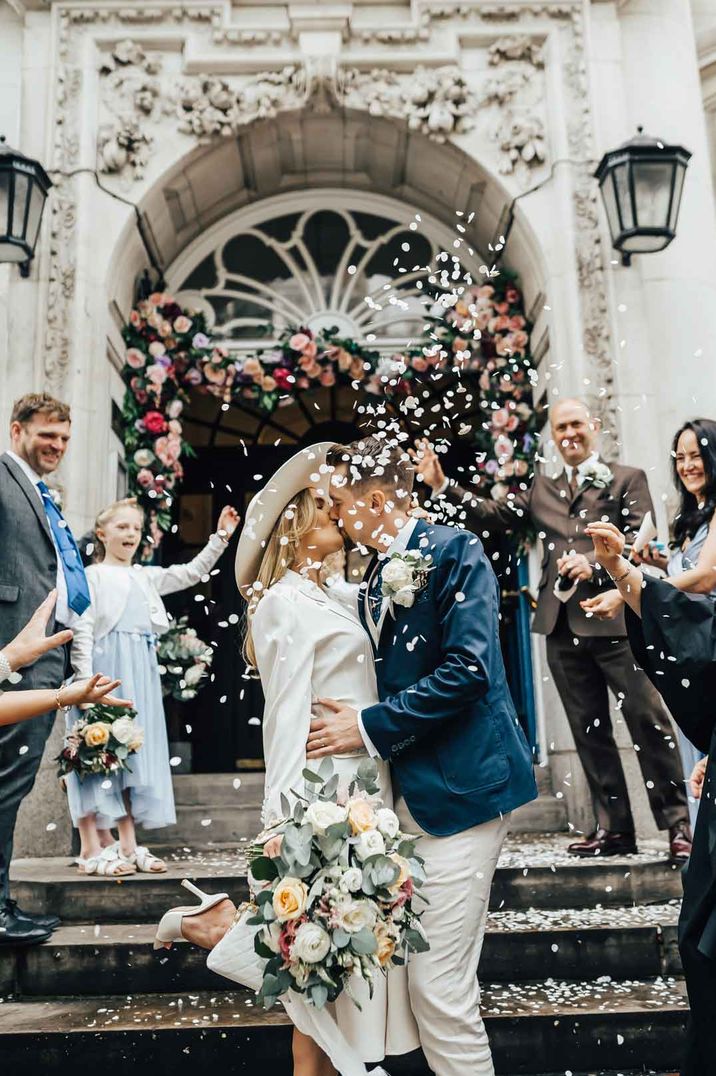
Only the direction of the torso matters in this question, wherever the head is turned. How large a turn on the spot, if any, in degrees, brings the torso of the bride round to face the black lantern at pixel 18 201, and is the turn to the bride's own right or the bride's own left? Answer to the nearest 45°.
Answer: approximately 135° to the bride's own left

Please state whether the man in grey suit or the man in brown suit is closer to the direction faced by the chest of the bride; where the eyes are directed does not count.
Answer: the man in brown suit

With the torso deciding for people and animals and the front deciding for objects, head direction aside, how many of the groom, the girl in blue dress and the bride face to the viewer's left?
1

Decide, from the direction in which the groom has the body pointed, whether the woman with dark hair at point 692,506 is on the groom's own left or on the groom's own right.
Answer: on the groom's own right

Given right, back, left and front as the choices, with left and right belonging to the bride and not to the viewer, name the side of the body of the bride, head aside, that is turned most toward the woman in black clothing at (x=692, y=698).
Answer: front

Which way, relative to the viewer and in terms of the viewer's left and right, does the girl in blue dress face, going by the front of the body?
facing the viewer and to the right of the viewer

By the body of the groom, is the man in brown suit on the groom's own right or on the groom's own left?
on the groom's own right

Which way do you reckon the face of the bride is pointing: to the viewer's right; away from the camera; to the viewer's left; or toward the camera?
to the viewer's right

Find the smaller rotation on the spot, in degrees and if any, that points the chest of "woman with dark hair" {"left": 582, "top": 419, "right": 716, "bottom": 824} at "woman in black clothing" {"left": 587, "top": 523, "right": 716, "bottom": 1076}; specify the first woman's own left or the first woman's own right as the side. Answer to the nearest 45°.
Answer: approximately 45° to the first woman's own left

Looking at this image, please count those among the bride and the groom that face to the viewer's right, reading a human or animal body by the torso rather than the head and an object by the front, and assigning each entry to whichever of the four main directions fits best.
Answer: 1

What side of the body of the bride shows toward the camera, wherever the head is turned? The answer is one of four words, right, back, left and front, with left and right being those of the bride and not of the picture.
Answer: right

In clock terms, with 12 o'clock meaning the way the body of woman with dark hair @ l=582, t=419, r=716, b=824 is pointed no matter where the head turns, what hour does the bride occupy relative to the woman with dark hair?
The bride is roughly at 12 o'clock from the woman with dark hair.

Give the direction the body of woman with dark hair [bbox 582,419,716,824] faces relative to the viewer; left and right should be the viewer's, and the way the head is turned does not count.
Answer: facing the viewer and to the left of the viewer
